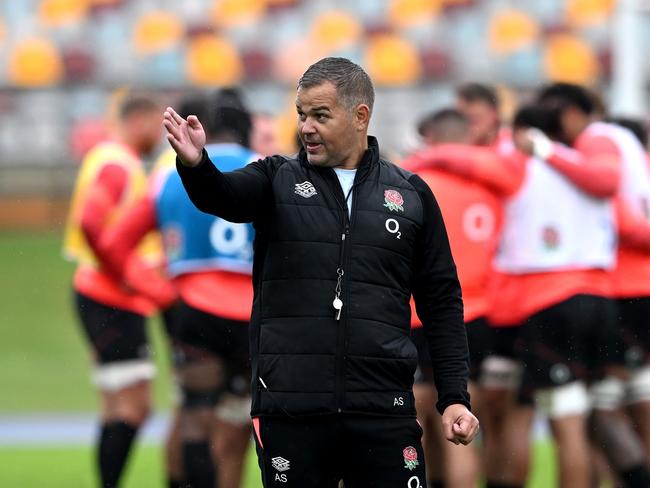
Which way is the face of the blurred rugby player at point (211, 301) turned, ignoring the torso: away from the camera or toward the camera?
away from the camera

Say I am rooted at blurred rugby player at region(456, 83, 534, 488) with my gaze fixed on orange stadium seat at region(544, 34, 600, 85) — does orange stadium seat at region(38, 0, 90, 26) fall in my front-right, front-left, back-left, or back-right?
front-left

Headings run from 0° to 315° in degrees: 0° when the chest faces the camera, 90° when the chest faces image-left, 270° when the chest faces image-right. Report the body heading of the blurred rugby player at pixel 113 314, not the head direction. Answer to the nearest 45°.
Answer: approximately 270°

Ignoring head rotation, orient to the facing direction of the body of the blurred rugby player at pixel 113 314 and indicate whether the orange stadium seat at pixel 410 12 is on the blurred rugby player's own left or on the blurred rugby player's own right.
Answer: on the blurred rugby player's own left

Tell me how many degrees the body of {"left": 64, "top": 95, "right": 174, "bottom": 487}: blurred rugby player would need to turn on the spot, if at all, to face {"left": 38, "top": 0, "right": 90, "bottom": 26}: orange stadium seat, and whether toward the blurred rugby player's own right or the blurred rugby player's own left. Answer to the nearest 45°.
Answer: approximately 90° to the blurred rugby player's own left

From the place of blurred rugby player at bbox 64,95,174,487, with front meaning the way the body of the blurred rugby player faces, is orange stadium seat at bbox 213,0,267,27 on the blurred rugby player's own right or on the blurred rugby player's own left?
on the blurred rugby player's own left

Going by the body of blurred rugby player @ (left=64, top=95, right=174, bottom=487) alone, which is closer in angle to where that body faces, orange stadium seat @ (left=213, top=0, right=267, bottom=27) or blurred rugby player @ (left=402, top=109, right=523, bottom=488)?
the blurred rugby player

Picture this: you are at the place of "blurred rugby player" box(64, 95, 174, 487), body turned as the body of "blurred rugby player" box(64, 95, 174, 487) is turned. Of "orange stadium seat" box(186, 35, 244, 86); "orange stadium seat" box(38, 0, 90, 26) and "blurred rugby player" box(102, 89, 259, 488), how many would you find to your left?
2

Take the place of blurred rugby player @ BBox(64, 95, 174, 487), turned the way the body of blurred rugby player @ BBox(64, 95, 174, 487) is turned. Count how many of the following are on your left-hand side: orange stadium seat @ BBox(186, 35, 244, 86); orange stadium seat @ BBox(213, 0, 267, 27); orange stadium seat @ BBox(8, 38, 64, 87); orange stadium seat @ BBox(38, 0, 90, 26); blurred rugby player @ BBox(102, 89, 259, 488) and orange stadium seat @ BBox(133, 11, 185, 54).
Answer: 5

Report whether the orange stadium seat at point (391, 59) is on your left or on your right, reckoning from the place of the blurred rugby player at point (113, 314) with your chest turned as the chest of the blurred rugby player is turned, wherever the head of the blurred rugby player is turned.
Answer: on your left

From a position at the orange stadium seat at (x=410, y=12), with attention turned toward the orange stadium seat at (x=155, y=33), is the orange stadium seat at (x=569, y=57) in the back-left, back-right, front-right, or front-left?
back-left

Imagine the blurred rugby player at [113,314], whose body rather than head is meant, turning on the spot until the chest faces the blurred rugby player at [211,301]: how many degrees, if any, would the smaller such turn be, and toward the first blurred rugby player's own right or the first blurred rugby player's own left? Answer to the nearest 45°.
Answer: approximately 45° to the first blurred rugby player's own right
